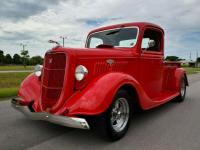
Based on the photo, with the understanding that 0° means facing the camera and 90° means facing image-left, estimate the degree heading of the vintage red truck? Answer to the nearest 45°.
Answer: approximately 45°
